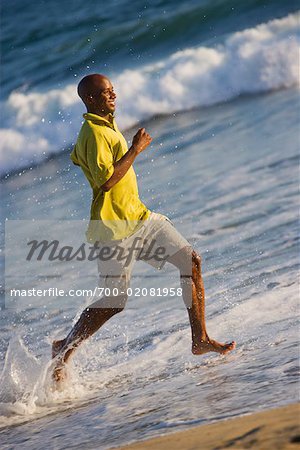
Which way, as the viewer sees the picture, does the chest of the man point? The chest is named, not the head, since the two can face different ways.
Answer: to the viewer's right

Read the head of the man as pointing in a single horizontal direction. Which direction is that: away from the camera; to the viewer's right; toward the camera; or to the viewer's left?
to the viewer's right

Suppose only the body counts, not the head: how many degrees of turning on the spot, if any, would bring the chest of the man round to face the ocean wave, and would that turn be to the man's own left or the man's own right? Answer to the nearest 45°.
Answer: approximately 90° to the man's own left
